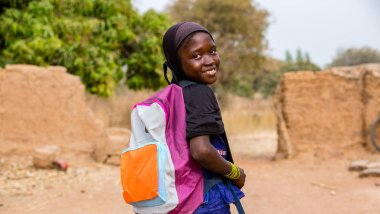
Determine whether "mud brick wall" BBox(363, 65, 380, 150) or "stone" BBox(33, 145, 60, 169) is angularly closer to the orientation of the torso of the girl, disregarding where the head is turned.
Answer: the mud brick wall

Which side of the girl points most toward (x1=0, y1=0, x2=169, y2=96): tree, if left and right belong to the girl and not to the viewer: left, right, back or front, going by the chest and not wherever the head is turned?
left

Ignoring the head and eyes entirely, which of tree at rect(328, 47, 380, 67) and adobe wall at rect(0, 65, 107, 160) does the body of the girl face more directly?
the tree

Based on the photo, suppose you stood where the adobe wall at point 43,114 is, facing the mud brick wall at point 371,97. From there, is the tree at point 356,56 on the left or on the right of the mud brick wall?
left

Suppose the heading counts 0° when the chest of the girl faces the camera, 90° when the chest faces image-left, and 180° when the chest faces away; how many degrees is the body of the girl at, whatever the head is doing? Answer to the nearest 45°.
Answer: approximately 270°

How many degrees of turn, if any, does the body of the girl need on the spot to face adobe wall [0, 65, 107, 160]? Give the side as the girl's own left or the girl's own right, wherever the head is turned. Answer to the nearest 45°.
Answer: approximately 135° to the girl's own left
